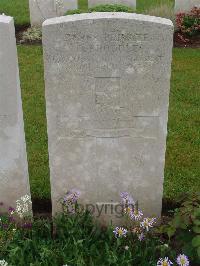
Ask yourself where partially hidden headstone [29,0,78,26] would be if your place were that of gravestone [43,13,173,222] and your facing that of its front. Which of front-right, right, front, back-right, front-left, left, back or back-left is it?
back

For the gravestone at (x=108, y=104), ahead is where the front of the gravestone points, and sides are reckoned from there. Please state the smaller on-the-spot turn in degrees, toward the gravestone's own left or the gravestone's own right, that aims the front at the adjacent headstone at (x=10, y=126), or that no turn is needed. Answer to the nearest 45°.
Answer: approximately 90° to the gravestone's own right

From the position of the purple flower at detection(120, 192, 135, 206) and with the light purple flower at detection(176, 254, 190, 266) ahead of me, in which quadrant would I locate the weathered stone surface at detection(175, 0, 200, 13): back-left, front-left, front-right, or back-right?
back-left

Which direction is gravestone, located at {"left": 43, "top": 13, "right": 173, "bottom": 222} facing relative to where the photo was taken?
toward the camera
